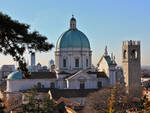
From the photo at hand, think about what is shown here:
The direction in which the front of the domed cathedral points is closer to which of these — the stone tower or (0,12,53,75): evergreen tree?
the stone tower
